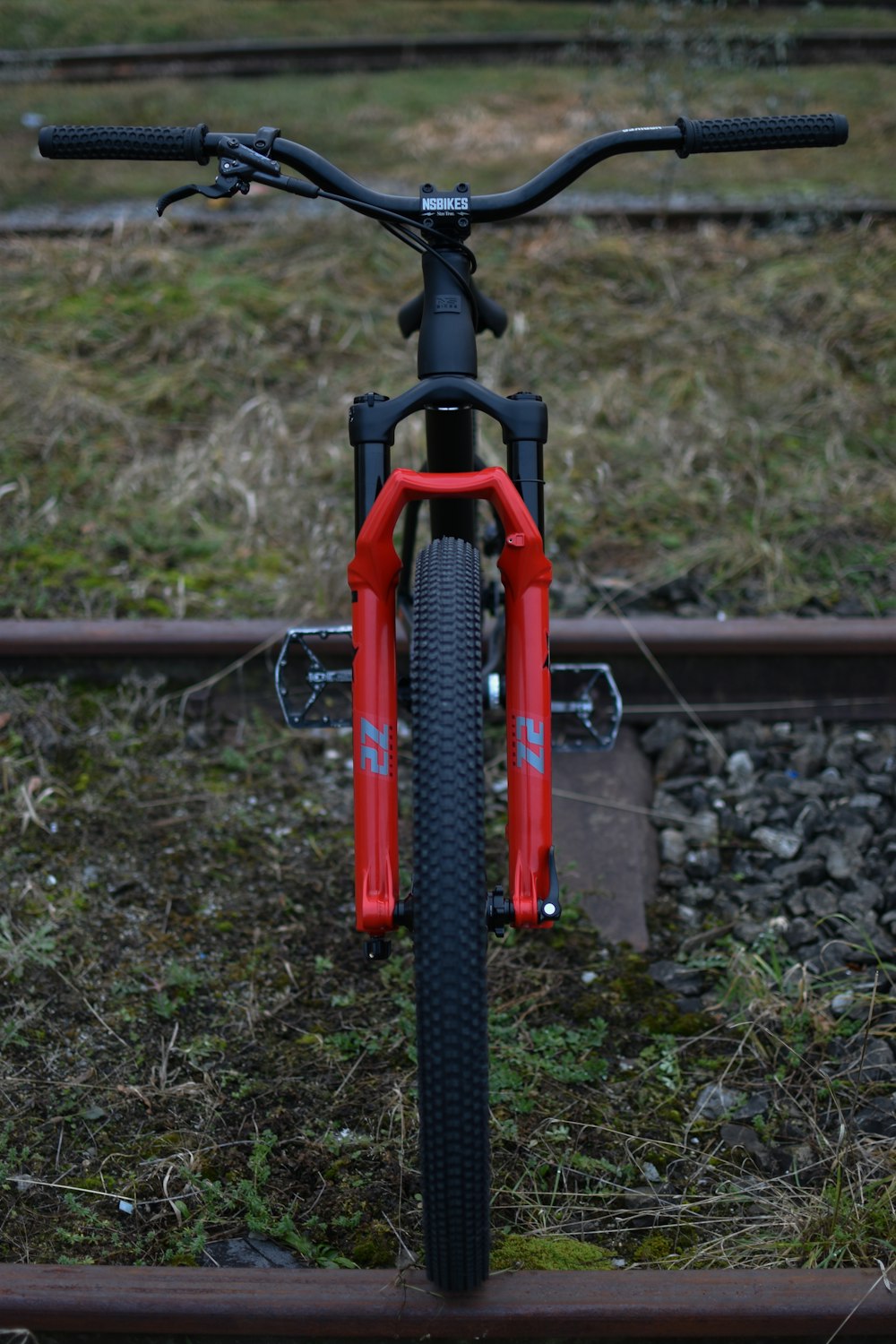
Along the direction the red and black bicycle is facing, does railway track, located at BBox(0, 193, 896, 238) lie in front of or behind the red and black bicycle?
behind

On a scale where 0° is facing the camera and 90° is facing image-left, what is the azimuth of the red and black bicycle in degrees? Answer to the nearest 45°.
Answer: approximately 0°

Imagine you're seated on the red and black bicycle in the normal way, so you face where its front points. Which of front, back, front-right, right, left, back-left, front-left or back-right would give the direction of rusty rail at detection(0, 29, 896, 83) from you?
back

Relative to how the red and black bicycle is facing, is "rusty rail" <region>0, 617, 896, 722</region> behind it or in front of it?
behind
